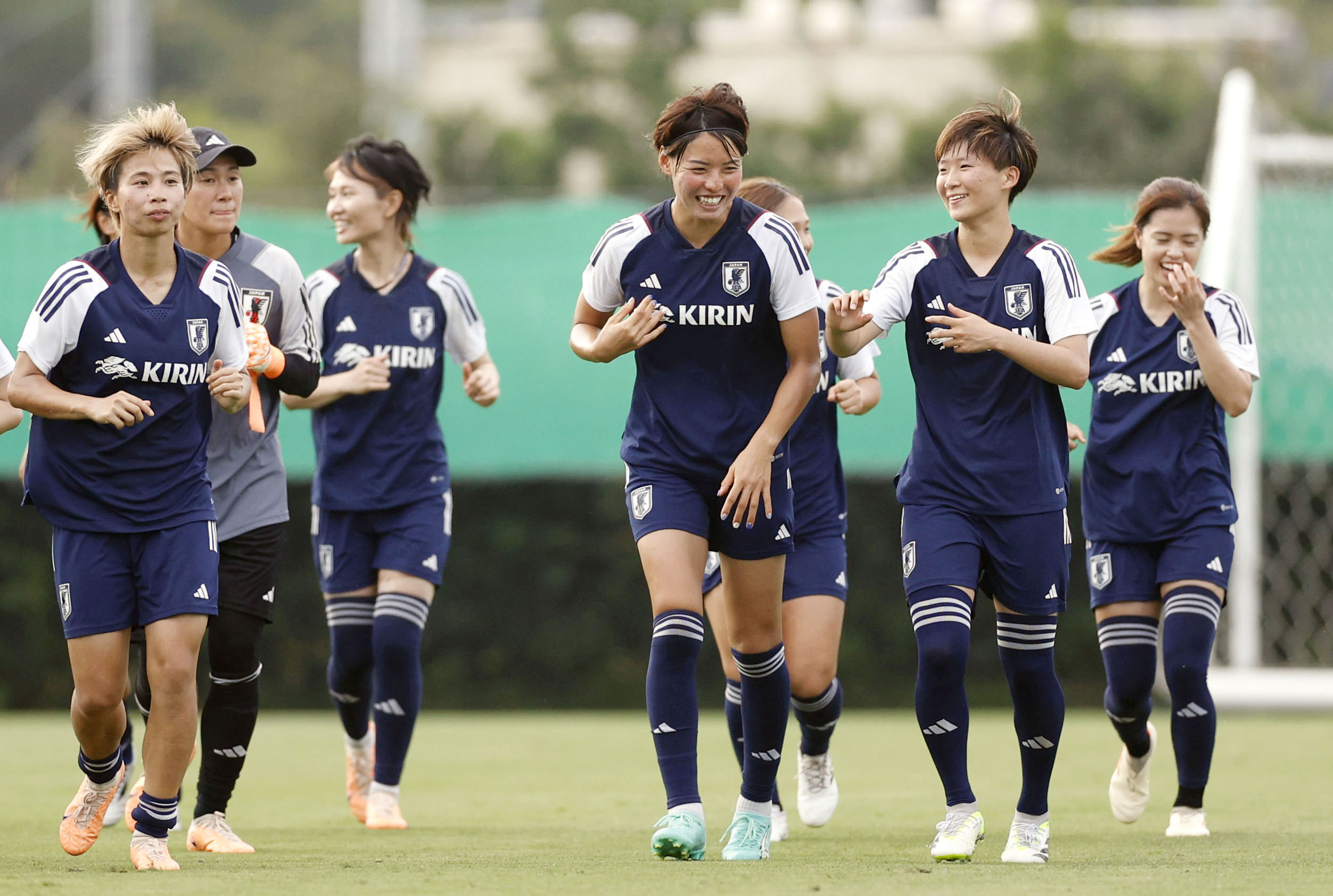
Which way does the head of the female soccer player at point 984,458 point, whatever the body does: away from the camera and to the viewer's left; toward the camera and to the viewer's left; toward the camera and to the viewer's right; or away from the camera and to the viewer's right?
toward the camera and to the viewer's left

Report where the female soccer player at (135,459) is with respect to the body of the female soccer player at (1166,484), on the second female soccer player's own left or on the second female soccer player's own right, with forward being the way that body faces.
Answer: on the second female soccer player's own right

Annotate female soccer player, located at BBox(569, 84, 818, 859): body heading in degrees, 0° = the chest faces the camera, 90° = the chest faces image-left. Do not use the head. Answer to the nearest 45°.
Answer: approximately 0°

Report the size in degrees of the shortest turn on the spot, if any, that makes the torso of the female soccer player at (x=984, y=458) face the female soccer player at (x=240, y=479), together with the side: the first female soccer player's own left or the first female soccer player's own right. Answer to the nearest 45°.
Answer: approximately 90° to the first female soccer player's own right

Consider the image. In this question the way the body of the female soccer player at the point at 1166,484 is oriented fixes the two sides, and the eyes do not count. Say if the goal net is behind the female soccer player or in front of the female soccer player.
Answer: behind

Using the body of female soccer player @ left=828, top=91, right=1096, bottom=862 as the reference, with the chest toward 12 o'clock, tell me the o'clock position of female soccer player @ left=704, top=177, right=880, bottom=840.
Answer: female soccer player @ left=704, top=177, right=880, bottom=840 is roughly at 5 o'clock from female soccer player @ left=828, top=91, right=1096, bottom=862.
